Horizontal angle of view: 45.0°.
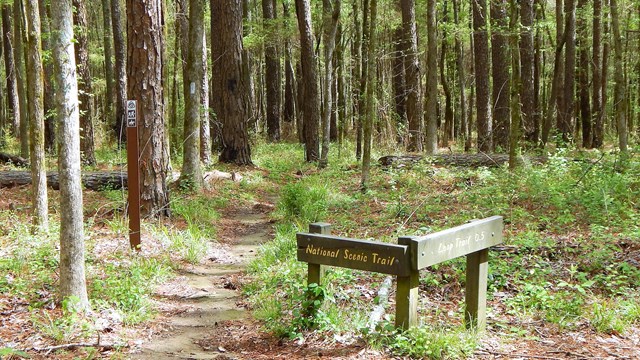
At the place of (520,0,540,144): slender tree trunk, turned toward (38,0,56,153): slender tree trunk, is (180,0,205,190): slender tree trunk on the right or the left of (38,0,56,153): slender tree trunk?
left

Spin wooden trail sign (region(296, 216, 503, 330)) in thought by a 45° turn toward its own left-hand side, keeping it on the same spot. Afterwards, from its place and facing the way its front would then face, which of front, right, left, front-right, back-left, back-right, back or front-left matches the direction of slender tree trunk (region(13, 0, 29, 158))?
back

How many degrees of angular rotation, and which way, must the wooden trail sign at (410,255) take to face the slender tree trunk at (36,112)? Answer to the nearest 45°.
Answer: approximately 135° to its right

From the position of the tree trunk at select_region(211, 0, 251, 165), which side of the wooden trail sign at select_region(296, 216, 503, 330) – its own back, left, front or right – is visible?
back

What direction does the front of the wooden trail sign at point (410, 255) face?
toward the camera

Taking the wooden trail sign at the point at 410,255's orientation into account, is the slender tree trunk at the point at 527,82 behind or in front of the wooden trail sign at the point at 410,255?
behind

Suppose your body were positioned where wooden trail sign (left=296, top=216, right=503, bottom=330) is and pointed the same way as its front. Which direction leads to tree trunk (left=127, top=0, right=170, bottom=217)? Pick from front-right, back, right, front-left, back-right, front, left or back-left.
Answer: back-right

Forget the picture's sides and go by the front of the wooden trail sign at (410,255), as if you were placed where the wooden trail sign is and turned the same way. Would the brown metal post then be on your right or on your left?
on your right

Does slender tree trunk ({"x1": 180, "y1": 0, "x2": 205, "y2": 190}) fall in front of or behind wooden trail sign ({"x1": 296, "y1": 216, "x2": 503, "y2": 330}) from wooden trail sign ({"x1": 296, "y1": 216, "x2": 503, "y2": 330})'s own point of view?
behind

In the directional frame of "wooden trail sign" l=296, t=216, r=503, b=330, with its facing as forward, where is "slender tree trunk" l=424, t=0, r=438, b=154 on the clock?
The slender tree trunk is roughly at 6 o'clock from the wooden trail sign.

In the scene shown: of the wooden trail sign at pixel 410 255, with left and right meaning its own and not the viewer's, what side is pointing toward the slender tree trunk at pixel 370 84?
back

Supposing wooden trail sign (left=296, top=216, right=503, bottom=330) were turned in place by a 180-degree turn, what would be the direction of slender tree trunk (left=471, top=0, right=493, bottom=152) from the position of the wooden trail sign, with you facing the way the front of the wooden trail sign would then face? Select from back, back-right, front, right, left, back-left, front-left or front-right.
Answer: front

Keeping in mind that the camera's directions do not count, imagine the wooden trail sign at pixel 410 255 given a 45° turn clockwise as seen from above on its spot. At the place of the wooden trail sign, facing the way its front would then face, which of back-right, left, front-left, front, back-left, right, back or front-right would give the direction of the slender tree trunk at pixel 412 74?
back-right

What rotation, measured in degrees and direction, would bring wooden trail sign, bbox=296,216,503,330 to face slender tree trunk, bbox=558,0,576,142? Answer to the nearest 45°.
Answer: approximately 180°

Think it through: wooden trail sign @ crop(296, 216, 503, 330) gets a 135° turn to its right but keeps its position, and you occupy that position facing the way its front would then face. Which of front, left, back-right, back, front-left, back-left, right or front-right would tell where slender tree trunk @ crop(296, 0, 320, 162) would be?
front-right

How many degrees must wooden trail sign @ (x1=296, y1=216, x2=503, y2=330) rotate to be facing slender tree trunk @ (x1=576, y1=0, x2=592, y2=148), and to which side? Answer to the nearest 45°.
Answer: approximately 180°

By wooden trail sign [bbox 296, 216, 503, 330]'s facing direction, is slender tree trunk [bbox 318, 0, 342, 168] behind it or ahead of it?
behind
